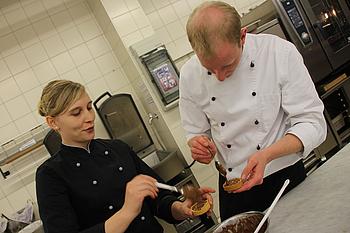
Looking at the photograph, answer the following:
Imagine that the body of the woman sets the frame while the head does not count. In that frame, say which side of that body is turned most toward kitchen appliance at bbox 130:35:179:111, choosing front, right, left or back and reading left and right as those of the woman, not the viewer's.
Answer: left

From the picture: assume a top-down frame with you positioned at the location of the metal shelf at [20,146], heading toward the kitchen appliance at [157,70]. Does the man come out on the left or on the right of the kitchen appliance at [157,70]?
right

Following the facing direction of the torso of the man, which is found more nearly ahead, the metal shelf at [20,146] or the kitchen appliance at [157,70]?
the metal shelf

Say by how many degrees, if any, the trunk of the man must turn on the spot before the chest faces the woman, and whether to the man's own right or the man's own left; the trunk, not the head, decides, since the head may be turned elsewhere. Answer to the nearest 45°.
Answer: approximately 45° to the man's own right

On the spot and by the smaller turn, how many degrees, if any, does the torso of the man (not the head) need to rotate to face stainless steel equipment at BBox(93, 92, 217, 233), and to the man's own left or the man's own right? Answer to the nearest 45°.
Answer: approximately 90° to the man's own right

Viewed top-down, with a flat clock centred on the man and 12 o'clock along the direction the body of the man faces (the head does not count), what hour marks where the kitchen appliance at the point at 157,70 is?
The kitchen appliance is roughly at 4 o'clock from the man.

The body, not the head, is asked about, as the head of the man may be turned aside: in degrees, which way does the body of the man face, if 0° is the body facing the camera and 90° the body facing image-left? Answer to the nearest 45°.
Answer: approximately 45°

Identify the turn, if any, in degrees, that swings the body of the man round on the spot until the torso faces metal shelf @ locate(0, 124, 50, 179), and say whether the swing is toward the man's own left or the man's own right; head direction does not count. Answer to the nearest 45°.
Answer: approximately 90° to the man's own right

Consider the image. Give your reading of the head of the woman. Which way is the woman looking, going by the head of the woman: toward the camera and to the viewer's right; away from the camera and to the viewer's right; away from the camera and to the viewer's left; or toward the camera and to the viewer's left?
toward the camera and to the viewer's right

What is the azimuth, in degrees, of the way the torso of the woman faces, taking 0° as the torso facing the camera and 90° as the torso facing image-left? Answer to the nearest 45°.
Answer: approximately 315°

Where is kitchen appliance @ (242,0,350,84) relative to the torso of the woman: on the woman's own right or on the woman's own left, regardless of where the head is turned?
on the woman's own left
